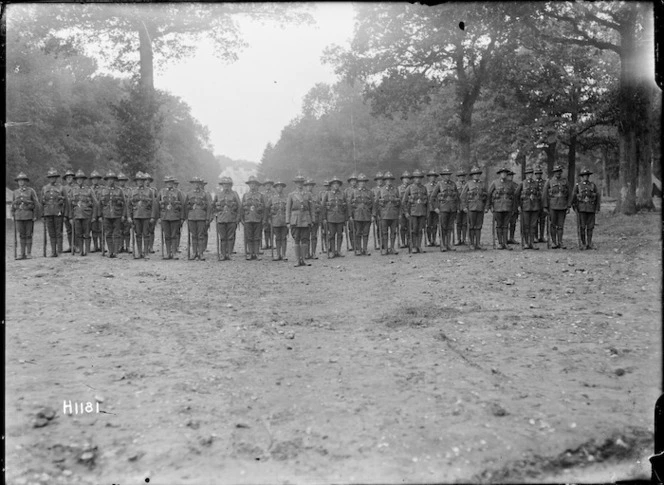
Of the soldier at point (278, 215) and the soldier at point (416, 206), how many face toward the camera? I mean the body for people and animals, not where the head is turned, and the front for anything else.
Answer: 2

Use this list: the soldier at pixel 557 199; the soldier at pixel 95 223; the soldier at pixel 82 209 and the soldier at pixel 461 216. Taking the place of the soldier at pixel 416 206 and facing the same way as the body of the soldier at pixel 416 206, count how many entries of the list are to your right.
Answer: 2

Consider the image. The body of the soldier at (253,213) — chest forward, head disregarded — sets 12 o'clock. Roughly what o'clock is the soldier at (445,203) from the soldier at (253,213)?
the soldier at (445,203) is roughly at 9 o'clock from the soldier at (253,213).

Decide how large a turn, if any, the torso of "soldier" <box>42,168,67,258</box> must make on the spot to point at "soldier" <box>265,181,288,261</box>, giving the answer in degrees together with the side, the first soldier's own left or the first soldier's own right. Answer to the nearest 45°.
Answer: approximately 90° to the first soldier's own left

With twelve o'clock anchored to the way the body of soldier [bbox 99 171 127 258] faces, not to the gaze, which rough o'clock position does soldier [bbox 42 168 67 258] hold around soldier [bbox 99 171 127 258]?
soldier [bbox 42 168 67 258] is roughly at 3 o'clock from soldier [bbox 99 171 127 258].

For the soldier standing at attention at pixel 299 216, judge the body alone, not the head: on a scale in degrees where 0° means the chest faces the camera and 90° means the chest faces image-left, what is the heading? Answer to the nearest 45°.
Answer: approximately 0°

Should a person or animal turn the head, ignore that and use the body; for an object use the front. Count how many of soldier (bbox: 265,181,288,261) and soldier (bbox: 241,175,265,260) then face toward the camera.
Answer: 2

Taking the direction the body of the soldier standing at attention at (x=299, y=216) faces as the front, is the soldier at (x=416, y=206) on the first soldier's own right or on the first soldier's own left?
on the first soldier's own left
